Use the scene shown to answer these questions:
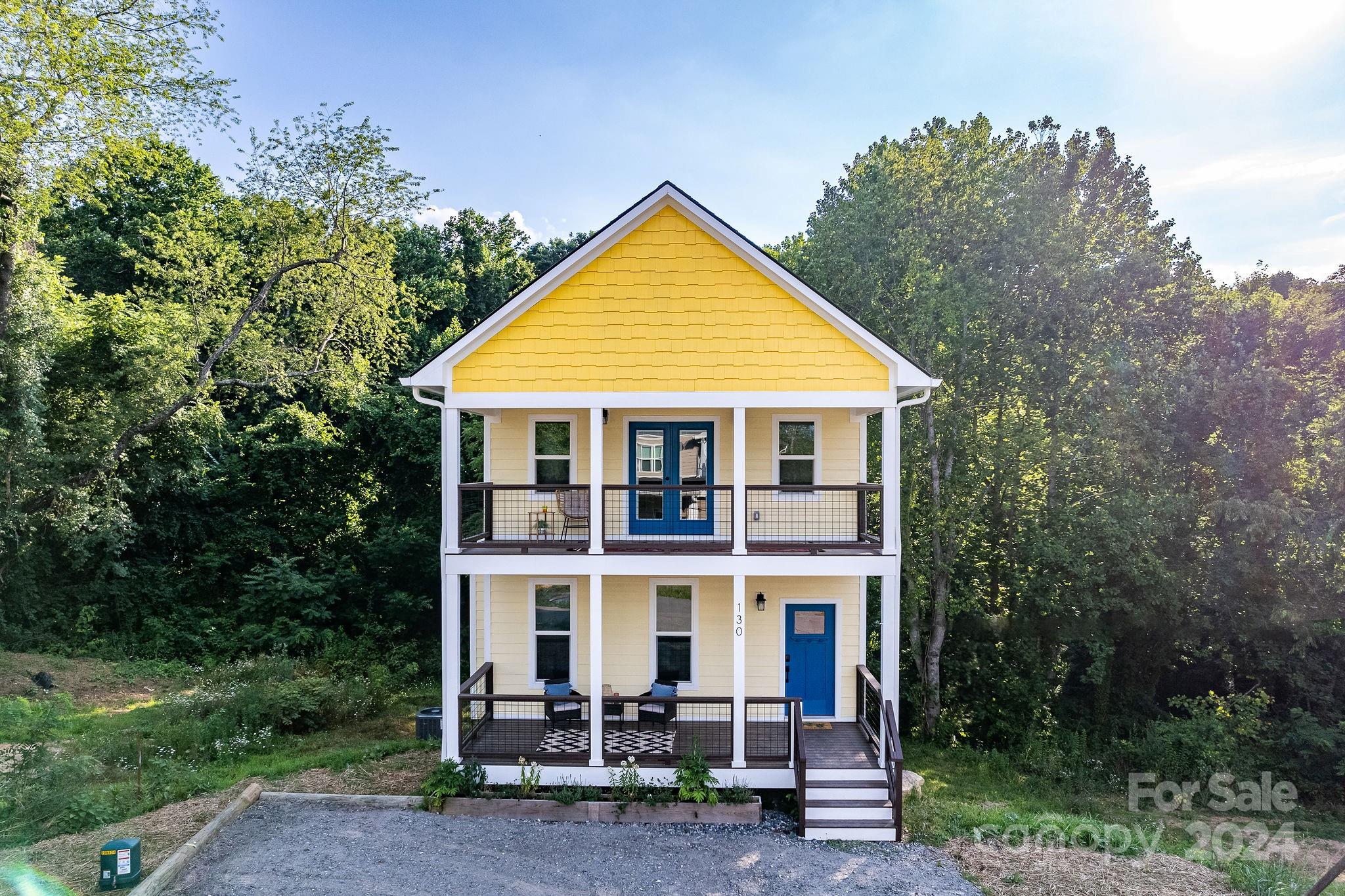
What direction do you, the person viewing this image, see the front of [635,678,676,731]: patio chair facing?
facing the viewer and to the left of the viewer

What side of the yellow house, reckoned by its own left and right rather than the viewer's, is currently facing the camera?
front

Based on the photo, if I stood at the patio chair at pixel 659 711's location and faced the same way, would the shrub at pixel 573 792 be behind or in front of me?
in front

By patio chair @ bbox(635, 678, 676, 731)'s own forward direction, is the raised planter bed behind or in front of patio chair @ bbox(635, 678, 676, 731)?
in front

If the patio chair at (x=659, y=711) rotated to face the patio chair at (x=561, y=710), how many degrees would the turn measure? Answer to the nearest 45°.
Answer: approximately 45° to its right

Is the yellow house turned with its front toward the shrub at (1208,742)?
no

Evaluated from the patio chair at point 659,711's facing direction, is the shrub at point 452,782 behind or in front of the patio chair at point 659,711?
in front
